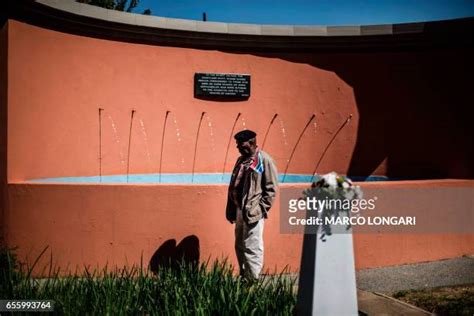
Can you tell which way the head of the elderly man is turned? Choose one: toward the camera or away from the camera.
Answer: toward the camera

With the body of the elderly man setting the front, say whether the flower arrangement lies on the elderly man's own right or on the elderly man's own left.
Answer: on the elderly man's own left

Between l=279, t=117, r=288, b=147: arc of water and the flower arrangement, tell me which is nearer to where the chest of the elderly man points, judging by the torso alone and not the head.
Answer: the flower arrangement

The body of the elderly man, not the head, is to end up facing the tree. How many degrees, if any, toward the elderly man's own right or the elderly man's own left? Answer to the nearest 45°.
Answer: approximately 135° to the elderly man's own right

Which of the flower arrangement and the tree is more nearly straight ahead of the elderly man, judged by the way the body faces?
the flower arrangement
